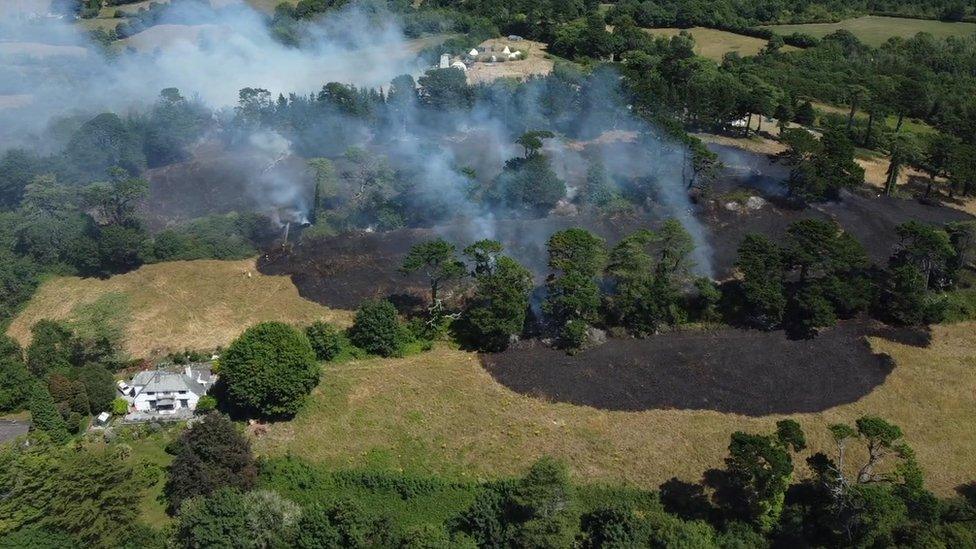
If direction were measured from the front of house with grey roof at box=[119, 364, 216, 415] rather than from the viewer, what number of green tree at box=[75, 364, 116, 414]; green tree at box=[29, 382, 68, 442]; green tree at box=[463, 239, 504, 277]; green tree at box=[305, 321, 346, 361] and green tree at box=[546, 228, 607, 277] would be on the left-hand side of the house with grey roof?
3

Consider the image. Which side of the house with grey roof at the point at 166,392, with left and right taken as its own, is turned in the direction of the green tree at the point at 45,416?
right

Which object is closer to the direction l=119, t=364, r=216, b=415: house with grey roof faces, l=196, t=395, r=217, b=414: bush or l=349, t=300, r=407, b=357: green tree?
the bush

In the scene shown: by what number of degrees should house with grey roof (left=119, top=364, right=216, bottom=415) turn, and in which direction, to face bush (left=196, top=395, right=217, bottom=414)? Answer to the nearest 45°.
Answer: approximately 45° to its left

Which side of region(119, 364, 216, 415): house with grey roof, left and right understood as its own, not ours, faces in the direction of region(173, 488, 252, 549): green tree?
front

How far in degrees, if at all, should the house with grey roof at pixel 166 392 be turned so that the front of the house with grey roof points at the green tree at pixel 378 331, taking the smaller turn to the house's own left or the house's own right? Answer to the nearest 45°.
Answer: approximately 90° to the house's own left

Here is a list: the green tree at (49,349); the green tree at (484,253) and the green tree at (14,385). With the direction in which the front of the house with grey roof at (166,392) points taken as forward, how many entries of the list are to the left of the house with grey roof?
1

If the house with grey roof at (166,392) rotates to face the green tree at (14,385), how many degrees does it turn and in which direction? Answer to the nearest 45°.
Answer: approximately 135° to its right

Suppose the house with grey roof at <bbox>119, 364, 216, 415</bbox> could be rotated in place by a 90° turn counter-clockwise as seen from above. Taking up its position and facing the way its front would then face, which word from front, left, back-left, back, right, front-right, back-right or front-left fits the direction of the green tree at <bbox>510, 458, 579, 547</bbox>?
front-right

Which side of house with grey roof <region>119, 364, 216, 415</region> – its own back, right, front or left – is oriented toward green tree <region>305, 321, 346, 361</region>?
left

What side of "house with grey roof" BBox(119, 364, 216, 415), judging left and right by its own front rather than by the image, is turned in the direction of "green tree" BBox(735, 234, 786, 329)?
left

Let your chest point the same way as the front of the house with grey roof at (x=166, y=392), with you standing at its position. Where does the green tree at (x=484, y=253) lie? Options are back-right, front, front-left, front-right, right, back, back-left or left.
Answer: left

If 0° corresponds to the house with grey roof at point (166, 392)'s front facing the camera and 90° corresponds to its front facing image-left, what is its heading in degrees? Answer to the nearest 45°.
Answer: approximately 0°

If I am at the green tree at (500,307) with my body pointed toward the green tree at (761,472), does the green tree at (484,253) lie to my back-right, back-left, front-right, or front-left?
back-left
